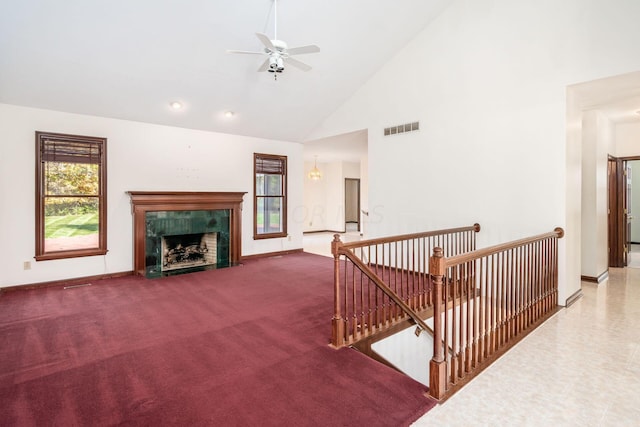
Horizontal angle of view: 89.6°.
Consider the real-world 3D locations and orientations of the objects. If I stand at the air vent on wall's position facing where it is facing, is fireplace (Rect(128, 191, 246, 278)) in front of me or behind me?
in front

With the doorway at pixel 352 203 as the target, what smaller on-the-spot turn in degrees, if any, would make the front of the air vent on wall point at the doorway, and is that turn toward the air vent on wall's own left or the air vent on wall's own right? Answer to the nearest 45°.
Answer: approximately 135° to the air vent on wall's own right

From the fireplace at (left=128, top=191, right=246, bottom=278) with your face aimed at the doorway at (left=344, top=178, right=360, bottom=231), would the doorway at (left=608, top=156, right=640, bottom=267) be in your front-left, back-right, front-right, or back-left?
front-right

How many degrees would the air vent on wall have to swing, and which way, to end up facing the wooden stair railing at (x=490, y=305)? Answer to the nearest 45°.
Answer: approximately 45° to its left

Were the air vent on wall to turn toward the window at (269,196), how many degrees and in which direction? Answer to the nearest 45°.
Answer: approximately 90° to its right

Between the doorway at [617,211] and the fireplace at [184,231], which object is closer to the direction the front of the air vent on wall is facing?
the fireplace

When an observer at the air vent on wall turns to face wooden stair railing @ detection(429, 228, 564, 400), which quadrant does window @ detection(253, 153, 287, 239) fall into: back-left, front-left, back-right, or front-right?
back-right

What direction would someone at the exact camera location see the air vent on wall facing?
facing the viewer and to the left of the viewer

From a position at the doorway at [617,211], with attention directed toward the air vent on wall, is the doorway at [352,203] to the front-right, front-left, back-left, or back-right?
front-right

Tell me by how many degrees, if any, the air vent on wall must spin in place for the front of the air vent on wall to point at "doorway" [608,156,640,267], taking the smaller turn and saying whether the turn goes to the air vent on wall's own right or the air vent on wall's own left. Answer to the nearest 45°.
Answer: approximately 135° to the air vent on wall's own left

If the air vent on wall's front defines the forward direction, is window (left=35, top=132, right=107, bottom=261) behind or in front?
in front
